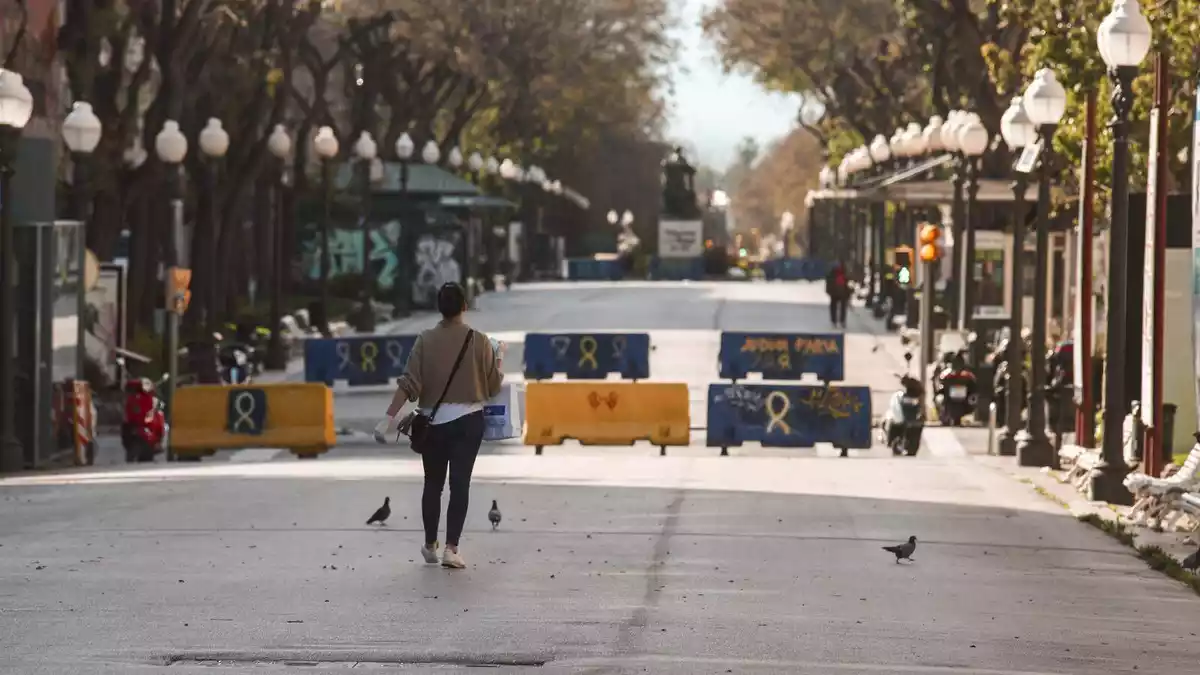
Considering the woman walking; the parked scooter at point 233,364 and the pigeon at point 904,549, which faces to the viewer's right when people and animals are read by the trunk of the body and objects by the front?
the pigeon

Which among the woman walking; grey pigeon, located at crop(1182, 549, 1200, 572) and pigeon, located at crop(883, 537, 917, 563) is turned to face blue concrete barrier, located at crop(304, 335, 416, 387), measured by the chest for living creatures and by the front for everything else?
the woman walking

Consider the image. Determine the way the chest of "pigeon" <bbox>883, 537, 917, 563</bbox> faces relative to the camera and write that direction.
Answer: to the viewer's right

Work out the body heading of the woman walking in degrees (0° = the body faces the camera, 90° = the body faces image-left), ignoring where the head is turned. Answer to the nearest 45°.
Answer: approximately 180°

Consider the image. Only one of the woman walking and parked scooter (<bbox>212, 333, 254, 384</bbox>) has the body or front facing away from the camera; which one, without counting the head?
the woman walking

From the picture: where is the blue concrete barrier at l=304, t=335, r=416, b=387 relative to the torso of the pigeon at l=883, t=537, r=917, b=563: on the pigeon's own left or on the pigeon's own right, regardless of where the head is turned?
on the pigeon's own left
